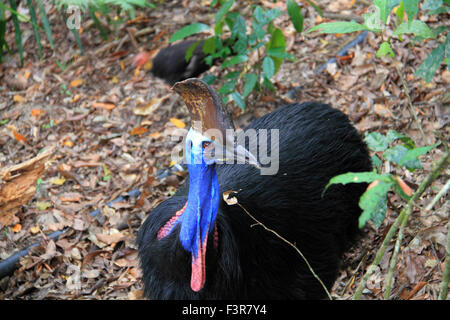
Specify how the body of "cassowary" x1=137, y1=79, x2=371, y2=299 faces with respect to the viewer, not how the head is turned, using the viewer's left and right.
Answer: facing the viewer and to the left of the viewer

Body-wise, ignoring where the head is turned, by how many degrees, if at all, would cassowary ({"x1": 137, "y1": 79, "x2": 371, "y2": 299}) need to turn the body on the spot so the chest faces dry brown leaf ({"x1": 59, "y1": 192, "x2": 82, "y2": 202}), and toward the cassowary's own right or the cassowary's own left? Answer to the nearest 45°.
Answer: approximately 90° to the cassowary's own right

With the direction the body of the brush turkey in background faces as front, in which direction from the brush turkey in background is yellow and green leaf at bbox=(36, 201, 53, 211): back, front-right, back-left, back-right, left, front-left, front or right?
front-left

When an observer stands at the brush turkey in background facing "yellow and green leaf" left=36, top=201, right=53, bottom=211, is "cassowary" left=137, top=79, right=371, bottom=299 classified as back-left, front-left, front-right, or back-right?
front-left

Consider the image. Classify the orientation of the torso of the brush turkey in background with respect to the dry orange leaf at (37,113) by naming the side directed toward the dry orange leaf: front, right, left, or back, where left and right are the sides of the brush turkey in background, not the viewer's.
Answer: front

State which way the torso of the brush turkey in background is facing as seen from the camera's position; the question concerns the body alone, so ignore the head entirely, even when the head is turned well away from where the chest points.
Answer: to the viewer's left

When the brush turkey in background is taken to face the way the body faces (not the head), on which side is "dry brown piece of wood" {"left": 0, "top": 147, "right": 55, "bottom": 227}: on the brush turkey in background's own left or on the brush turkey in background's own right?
on the brush turkey in background's own left

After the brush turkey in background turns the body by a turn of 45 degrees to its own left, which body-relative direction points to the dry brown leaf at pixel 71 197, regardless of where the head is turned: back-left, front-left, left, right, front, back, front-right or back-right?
front

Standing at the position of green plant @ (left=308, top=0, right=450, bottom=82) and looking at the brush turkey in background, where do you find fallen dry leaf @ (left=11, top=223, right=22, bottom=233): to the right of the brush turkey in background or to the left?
left

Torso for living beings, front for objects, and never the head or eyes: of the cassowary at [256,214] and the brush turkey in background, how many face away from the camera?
0

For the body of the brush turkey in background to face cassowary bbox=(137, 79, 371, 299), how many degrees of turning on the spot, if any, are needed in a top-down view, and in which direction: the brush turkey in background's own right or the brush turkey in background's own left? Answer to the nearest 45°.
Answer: approximately 90° to the brush turkey in background's own left

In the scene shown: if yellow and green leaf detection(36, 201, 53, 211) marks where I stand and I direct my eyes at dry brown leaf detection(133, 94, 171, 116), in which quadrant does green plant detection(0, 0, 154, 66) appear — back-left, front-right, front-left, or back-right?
front-left

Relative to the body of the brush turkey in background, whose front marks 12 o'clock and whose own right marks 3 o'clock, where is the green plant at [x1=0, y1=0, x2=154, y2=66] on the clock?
The green plant is roughly at 1 o'clock from the brush turkey in background.
